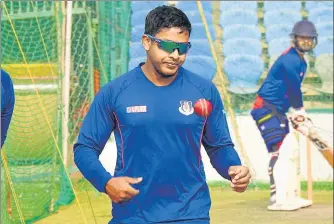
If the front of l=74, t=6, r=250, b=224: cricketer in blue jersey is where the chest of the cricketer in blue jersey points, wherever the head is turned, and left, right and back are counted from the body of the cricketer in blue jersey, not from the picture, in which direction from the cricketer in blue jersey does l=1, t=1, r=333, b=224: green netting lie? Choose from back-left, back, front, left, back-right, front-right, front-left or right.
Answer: back

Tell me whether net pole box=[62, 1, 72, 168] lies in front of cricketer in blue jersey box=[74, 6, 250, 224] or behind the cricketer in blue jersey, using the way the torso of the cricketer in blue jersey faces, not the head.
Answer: behind

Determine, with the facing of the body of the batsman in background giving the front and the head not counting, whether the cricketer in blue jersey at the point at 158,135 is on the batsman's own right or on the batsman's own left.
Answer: on the batsman's own right

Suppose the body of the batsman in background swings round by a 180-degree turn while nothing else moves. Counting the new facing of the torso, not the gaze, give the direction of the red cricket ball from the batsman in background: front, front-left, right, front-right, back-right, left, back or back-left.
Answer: left

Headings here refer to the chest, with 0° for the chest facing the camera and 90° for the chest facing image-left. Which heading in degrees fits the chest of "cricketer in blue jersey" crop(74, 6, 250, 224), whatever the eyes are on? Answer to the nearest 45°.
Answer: approximately 0°
